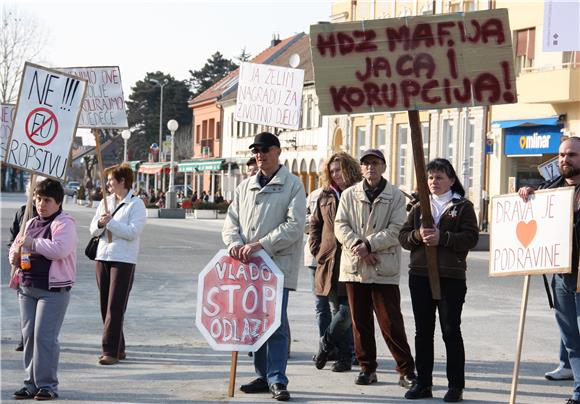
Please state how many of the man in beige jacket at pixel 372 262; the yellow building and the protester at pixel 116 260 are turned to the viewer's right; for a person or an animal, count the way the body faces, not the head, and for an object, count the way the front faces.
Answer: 0

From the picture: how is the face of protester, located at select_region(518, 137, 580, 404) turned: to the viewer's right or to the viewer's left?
to the viewer's left

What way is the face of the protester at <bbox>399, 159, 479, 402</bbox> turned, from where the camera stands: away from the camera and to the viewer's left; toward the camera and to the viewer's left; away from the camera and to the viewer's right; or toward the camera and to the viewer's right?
toward the camera and to the viewer's left

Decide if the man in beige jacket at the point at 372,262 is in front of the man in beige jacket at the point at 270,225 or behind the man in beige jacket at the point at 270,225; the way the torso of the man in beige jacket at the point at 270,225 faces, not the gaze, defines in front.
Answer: behind

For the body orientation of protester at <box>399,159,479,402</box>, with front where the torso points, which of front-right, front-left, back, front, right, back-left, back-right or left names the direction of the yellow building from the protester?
back-right

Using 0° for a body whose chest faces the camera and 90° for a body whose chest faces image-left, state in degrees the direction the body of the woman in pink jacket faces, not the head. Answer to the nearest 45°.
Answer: approximately 45°

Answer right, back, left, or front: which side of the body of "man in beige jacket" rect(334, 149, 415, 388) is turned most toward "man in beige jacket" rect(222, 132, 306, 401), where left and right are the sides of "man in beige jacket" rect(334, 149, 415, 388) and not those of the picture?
right

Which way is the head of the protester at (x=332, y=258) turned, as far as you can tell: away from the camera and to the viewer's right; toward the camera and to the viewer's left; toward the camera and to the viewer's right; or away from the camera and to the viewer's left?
toward the camera and to the viewer's left

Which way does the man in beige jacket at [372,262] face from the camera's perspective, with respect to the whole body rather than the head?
toward the camera
